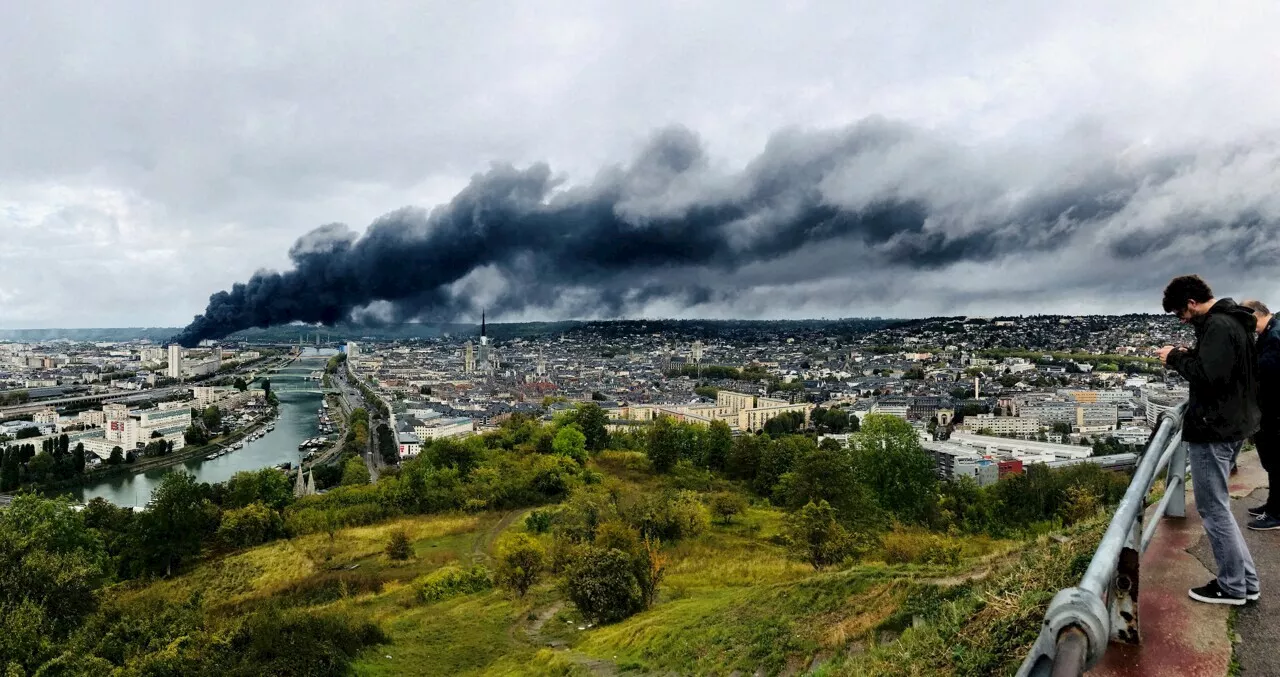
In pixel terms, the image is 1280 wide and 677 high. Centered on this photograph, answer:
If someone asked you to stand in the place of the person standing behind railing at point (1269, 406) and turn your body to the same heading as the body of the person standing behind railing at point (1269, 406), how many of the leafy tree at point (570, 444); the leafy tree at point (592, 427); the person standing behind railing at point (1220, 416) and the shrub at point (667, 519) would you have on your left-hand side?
1

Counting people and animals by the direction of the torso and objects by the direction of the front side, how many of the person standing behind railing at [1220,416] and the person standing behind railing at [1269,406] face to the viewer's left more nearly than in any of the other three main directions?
2

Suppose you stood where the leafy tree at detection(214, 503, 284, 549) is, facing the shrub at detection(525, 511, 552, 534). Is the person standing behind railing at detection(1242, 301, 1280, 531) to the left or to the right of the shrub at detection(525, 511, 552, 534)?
right

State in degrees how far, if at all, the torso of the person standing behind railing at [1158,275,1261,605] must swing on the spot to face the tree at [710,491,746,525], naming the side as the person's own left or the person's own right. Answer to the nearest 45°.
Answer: approximately 45° to the person's own right

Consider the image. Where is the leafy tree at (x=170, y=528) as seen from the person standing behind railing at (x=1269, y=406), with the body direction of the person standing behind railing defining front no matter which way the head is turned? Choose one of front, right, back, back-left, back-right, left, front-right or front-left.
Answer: front

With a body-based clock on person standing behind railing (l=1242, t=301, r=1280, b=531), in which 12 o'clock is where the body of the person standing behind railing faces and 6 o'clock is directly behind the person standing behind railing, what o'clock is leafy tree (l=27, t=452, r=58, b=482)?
The leafy tree is roughly at 12 o'clock from the person standing behind railing.

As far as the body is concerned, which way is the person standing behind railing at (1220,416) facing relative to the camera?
to the viewer's left

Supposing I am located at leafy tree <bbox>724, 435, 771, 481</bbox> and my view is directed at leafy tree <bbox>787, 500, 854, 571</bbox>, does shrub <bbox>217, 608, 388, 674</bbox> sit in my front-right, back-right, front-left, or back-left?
front-right

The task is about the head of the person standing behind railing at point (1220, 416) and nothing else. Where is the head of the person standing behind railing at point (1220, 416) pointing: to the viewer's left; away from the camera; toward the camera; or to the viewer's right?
to the viewer's left

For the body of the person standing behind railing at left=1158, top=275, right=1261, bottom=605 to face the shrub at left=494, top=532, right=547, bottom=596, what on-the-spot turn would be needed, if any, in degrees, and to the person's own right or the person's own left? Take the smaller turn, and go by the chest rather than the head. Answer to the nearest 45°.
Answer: approximately 45° to the person's own right

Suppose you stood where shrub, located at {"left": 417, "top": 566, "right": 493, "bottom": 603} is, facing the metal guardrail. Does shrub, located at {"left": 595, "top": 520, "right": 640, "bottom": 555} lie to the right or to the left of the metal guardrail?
left

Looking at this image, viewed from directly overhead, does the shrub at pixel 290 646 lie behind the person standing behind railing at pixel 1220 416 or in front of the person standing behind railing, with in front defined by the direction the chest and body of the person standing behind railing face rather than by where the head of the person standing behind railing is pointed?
in front

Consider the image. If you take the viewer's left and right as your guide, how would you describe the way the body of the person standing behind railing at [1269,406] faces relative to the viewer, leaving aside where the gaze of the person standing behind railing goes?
facing to the left of the viewer

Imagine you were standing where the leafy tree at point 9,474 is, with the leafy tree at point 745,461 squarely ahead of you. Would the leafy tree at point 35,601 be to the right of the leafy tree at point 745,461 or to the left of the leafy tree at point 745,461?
right

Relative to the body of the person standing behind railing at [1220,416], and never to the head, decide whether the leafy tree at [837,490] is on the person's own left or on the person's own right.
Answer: on the person's own right

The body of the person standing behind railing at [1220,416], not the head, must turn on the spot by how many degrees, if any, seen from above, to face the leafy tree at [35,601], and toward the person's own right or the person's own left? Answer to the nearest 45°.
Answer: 0° — they already face it

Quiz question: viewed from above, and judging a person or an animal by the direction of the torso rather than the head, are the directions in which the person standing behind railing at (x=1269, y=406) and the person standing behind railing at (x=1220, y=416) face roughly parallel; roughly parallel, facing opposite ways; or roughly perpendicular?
roughly parallel

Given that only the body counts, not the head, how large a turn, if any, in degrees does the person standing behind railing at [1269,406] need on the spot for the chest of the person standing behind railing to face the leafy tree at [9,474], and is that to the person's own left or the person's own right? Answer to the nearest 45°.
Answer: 0° — they already face it

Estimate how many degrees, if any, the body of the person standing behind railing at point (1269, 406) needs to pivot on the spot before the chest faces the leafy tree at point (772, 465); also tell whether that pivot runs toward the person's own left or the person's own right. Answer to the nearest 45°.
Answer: approximately 45° to the person's own right

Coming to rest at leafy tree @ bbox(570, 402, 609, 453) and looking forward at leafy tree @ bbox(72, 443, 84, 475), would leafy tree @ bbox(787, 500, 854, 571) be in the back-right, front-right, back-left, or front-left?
back-left

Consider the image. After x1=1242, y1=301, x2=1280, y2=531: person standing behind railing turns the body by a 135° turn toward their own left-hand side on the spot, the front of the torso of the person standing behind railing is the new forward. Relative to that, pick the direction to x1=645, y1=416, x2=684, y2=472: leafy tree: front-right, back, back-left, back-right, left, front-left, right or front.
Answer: back
